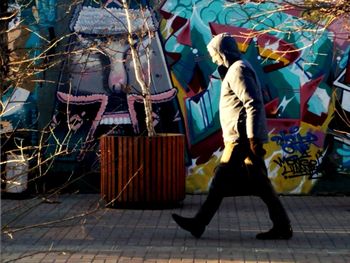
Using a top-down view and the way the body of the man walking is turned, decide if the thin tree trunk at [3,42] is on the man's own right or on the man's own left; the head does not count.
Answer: on the man's own left
